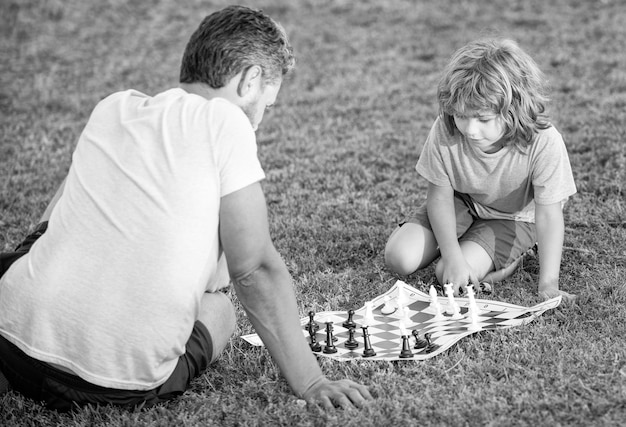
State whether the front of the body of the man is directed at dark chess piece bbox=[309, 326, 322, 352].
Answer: yes

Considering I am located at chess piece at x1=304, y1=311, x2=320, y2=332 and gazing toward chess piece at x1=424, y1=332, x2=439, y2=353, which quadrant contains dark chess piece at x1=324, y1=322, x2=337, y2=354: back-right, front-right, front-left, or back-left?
front-right

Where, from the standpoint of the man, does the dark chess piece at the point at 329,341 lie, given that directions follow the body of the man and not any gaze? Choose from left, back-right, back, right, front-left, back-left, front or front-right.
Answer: front

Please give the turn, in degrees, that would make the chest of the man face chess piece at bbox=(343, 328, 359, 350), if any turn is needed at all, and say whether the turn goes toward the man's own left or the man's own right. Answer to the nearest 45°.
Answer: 0° — they already face it

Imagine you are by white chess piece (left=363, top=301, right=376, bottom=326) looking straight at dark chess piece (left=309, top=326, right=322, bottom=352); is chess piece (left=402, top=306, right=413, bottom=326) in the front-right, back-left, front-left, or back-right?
back-left

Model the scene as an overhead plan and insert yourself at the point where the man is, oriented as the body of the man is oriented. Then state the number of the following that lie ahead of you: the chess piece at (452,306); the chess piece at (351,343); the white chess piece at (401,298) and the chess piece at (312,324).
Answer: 4

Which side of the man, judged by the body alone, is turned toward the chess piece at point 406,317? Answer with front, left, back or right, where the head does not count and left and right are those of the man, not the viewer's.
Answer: front

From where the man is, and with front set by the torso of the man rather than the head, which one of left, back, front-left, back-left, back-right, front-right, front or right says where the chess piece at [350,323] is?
front

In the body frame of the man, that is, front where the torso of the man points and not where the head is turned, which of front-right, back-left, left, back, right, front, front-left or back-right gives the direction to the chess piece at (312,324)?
front

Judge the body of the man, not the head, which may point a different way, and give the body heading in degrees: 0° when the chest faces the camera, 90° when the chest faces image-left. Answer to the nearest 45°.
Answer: approximately 225°

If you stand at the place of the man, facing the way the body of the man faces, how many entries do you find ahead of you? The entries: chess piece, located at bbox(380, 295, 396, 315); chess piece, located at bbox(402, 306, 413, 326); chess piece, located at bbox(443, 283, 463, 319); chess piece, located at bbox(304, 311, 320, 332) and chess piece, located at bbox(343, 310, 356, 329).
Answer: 5

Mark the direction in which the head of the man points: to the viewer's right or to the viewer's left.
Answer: to the viewer's right

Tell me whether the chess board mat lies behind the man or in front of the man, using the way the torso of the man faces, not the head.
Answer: in front
